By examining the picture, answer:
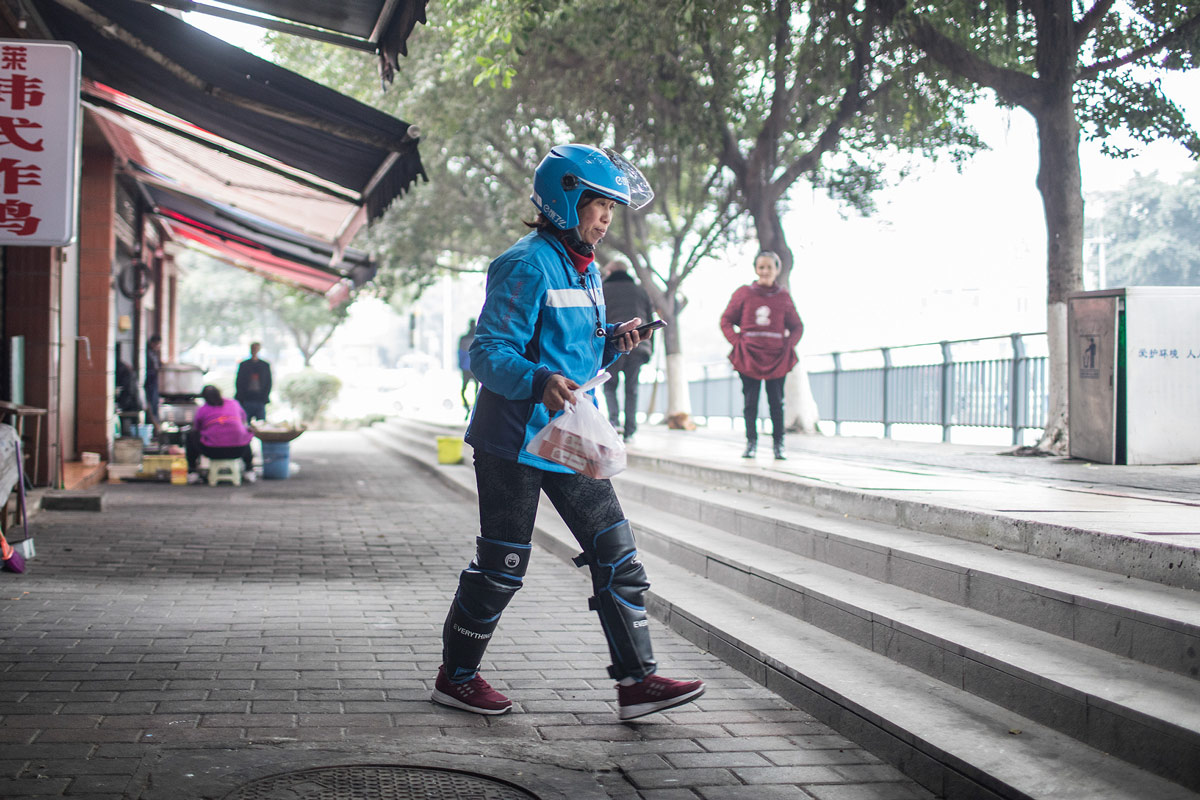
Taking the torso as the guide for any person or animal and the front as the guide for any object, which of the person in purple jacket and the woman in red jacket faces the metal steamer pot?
the person in purple jacket

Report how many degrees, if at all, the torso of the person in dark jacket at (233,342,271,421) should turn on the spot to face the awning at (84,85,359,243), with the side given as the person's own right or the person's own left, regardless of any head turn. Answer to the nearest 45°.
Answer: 0° — they already face it

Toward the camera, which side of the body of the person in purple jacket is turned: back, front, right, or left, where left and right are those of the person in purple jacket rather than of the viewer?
back

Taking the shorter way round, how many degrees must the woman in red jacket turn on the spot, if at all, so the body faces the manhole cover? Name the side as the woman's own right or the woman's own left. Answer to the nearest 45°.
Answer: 0° — they already face it

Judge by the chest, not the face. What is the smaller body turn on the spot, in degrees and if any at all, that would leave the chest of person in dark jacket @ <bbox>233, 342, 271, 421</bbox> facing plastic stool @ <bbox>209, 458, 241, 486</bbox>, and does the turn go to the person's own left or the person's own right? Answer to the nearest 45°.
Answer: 0° — they already face it

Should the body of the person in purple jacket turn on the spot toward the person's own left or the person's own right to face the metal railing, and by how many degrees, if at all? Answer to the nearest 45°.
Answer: approximately 90° to the person's own right

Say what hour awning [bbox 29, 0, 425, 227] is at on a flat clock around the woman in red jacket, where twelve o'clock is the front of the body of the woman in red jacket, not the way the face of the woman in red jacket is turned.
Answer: The awning is roughly at 2 o'clock from the woman in red jacket.

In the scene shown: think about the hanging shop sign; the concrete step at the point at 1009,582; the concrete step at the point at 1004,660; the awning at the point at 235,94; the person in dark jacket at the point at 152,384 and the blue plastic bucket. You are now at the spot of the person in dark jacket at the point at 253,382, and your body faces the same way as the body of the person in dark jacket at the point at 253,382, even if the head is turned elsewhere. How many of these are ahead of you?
5

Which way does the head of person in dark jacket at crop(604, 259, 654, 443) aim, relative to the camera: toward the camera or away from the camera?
away from the camera

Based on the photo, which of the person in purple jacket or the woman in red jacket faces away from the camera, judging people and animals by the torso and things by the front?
the person in purple jacket
